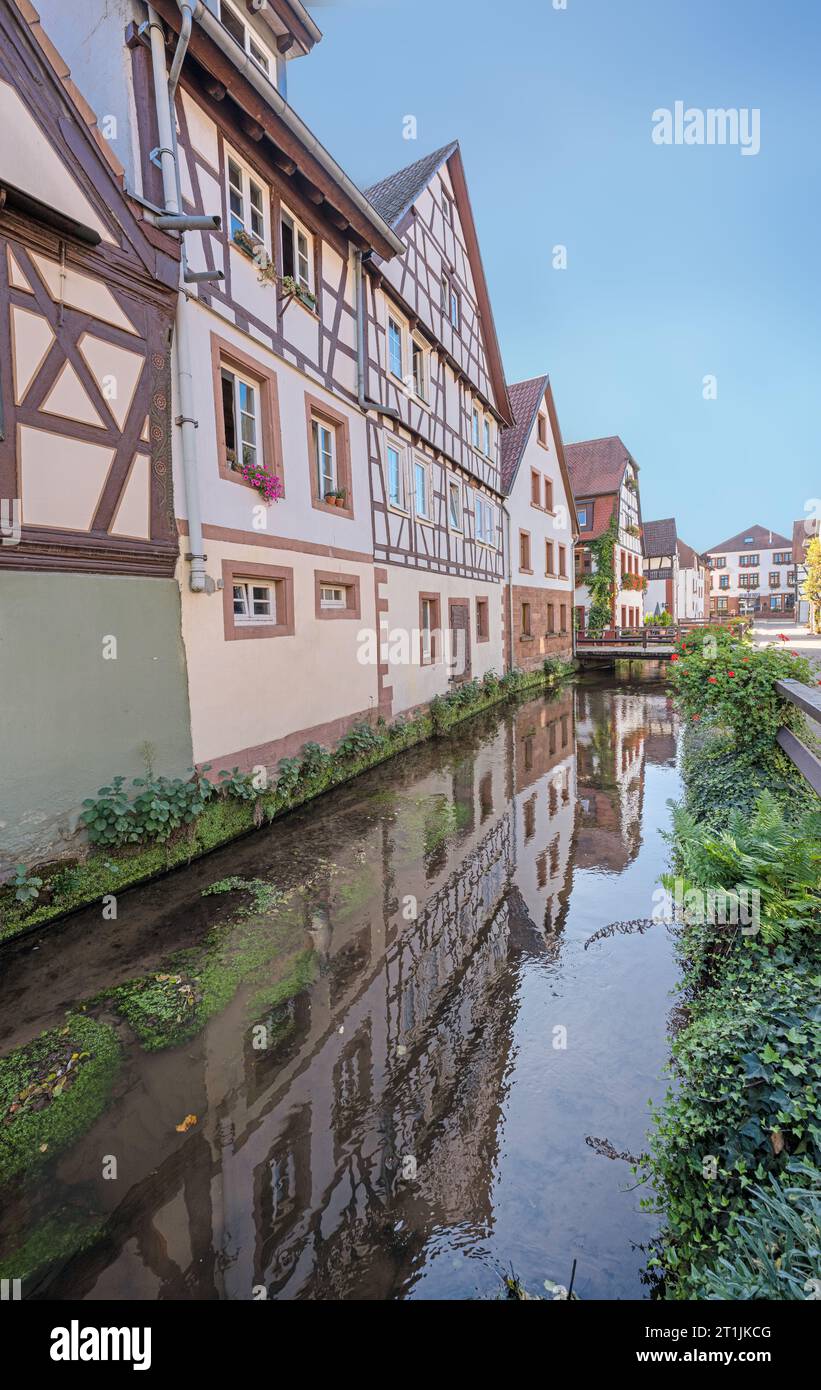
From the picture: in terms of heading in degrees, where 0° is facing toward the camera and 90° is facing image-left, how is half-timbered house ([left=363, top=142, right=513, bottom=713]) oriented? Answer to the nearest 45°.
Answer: approximately 315°

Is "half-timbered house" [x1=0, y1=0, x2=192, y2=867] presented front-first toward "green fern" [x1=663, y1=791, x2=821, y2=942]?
yes

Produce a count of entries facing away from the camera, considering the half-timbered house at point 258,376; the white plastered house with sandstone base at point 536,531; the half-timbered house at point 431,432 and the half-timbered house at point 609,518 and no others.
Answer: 0

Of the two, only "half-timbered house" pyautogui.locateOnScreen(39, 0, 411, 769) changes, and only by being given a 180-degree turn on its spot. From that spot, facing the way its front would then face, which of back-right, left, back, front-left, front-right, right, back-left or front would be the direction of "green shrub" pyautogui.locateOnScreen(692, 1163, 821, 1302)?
back-left

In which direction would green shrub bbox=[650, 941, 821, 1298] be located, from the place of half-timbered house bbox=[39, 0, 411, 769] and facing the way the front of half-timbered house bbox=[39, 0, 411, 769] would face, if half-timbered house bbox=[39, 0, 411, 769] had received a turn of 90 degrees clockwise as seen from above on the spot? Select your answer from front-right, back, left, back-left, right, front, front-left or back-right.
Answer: front-left

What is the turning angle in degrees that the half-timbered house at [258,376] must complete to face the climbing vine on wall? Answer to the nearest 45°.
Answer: approximately 90° to its left

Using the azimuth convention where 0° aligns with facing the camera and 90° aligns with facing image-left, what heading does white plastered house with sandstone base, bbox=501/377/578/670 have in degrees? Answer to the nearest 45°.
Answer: approximately 315°

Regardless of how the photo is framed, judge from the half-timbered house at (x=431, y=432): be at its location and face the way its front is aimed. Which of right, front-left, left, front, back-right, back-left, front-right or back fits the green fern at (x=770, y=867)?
front-right

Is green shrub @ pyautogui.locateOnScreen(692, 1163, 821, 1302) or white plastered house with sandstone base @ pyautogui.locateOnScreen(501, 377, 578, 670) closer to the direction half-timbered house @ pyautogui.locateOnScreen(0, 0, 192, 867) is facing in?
the green shrub

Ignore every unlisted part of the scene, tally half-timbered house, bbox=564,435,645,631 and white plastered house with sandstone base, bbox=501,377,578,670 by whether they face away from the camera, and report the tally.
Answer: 0

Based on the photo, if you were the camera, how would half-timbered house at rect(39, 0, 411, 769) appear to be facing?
facing the viewer and to the right of the viewer
